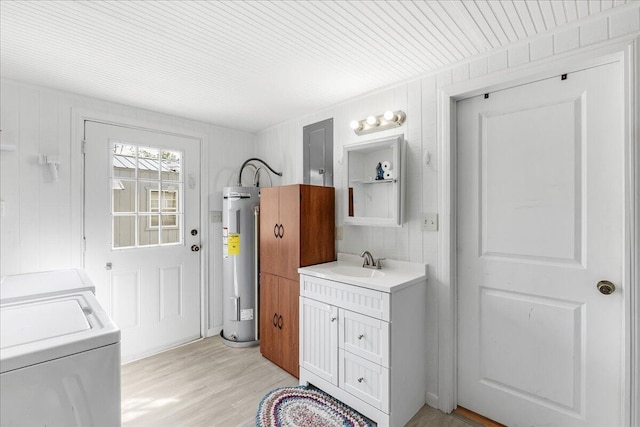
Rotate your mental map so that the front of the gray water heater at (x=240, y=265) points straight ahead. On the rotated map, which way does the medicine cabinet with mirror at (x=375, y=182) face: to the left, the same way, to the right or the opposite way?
to the right

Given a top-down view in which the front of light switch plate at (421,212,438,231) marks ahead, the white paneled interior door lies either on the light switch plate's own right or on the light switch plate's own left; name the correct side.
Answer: on the light switch plate's own left

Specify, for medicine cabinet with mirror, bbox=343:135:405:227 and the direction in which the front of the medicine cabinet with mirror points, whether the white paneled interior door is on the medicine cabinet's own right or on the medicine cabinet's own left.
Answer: on the medicine cabinet's own left

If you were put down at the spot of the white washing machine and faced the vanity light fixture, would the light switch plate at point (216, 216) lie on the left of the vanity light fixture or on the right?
left

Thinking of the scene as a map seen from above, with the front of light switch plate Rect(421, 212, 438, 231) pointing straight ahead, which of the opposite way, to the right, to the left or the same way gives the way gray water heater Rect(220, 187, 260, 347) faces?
to the left

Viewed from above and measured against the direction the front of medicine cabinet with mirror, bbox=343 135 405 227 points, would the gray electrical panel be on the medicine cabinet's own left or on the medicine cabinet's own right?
on the medicine cabinet's own right
